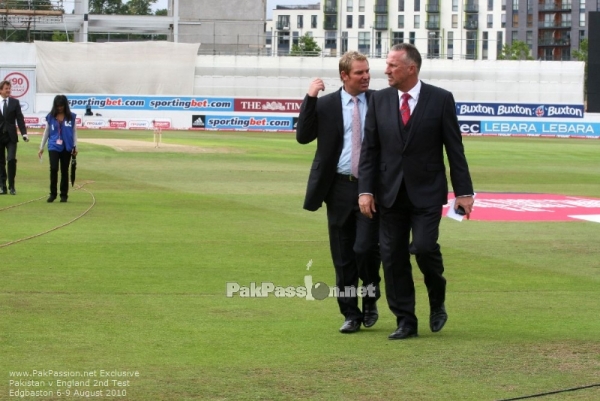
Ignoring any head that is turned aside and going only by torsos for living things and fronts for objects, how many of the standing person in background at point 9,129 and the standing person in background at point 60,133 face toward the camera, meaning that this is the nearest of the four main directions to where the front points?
2

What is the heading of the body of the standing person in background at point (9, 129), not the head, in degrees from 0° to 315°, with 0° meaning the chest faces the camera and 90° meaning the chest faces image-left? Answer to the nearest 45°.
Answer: approximately 0°

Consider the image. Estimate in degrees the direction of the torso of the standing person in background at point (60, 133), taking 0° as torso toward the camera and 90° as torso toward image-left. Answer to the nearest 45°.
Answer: approximately 0°

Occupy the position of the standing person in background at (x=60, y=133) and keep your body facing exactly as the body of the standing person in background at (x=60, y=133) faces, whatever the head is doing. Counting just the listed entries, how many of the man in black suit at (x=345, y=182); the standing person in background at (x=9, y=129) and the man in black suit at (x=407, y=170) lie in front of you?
2

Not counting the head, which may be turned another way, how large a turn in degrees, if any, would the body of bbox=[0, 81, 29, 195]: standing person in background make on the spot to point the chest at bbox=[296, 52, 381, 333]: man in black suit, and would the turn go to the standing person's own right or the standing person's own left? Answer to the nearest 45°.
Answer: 0° — they already face them

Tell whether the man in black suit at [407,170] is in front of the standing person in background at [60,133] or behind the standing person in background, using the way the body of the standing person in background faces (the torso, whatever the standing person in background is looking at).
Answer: in front

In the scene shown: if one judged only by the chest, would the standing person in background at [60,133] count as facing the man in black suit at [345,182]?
yes

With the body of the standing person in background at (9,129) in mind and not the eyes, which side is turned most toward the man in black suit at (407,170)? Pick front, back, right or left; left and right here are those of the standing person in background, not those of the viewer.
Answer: front
